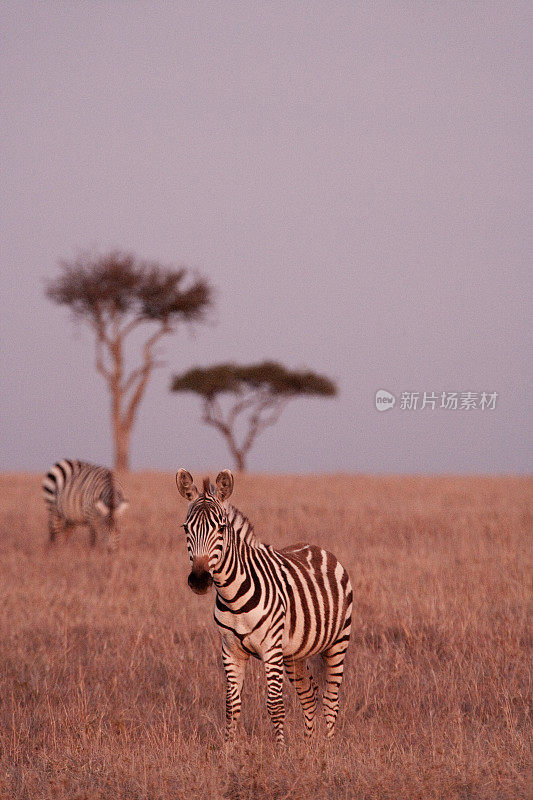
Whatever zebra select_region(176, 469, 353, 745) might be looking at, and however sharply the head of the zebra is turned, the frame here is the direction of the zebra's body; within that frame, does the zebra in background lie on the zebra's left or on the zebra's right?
on the zebra's right

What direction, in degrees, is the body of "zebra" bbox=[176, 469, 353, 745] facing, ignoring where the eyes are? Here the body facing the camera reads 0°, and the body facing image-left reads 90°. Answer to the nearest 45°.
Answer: approximately 45°
